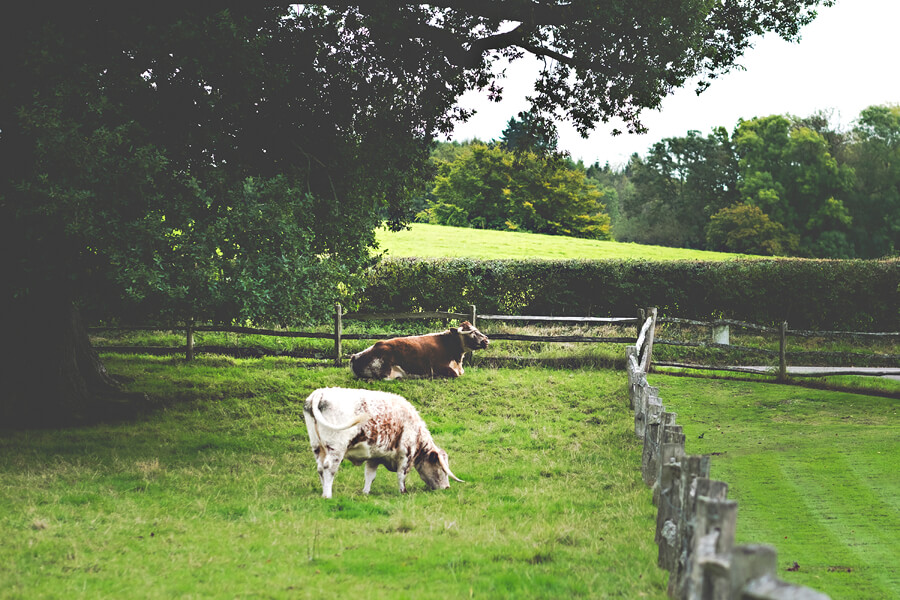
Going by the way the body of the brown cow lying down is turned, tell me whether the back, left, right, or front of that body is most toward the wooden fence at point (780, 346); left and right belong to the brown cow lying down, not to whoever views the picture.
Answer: front

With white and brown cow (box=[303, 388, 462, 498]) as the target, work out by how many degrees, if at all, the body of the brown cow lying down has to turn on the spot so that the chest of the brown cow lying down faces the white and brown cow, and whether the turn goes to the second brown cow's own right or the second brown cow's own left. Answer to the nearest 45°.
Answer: approximately 90° to the second brown cow's own right

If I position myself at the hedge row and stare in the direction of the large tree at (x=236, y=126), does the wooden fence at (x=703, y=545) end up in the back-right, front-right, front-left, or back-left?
front-left

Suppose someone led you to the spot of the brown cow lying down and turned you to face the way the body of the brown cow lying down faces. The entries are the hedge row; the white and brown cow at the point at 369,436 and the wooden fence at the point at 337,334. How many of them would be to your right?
1

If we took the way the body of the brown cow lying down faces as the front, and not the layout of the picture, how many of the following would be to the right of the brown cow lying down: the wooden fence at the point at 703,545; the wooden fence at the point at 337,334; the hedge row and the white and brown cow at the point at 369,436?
2

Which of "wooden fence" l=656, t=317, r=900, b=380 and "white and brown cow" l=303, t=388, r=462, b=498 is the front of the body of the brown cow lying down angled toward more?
the wooden fence

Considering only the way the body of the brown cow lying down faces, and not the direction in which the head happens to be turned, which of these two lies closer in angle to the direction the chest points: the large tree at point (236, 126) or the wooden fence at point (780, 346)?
the wooden fence

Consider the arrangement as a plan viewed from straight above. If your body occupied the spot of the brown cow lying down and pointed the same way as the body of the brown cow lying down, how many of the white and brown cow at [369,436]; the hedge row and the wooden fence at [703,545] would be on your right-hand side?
2

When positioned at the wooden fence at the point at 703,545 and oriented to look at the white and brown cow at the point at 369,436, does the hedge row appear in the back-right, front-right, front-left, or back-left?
front-right

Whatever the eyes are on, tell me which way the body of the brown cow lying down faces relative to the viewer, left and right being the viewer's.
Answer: facing to the right of the viewer
